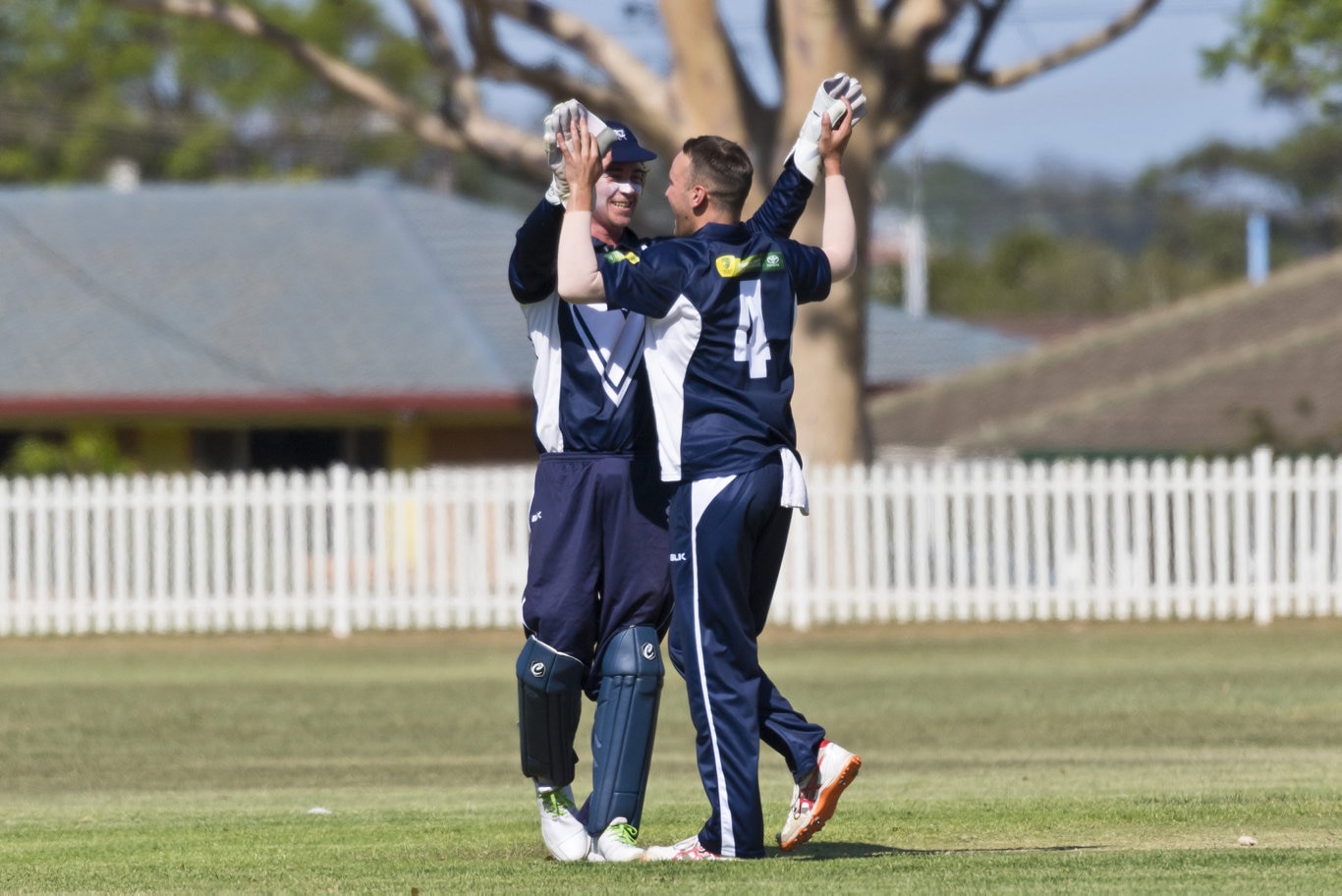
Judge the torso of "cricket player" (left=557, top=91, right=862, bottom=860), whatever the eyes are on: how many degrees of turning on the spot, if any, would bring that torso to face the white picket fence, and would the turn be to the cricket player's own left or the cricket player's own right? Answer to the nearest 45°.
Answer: approximately 45° to the cricket player's own right

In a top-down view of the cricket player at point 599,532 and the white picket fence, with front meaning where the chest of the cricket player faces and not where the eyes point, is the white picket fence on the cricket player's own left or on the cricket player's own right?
on the cricket player's own left

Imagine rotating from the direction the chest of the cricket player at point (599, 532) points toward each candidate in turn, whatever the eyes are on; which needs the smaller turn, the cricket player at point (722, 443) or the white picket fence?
the cricket player

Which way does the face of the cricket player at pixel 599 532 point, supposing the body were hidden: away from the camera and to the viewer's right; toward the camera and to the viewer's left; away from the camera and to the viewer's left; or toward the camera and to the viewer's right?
toward the camera and to the viewer's right

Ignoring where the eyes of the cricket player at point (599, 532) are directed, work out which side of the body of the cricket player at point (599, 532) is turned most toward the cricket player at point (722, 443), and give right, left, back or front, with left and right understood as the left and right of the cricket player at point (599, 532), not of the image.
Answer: front

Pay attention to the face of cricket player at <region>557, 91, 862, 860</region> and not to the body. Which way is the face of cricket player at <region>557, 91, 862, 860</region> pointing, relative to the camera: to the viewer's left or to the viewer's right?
to the viewer's left

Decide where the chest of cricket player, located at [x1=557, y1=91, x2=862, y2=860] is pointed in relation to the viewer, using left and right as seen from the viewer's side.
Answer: facing away from the viewer and to the left of the viewer

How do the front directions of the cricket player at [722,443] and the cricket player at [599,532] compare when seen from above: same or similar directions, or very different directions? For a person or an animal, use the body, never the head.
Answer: very different directions
